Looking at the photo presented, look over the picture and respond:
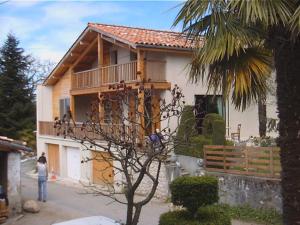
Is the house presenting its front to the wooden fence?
no

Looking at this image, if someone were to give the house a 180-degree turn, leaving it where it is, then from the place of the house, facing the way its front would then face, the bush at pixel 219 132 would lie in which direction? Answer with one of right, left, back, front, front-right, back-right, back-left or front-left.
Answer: right

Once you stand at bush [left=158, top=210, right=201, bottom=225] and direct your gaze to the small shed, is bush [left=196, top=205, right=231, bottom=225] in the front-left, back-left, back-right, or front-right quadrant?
back-right

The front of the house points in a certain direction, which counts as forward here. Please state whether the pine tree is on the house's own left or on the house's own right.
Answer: on the house's own right

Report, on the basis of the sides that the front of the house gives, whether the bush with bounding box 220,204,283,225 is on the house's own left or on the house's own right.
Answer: on the house's own left

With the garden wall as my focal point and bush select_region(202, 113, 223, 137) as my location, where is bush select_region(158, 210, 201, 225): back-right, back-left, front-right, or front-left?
front-right

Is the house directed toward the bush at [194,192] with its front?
no

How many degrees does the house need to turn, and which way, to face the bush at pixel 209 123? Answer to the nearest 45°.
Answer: approximately 90° to its left

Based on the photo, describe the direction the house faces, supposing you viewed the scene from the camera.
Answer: facing the viewer and to the left of the viewer

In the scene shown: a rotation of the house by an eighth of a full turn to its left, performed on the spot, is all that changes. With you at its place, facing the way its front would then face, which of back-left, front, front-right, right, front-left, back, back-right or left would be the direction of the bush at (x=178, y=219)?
front

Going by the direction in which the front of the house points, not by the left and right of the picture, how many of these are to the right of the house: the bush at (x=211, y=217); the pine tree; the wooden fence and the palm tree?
1

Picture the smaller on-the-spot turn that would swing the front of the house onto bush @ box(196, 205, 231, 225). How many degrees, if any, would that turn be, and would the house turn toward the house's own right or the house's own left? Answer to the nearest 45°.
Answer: approximately 45° to the house's own left

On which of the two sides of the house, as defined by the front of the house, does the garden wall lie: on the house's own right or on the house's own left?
on the house's own left

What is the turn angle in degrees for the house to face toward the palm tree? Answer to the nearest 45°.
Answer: approximately 45° to its left

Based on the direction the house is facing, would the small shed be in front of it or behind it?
in front
